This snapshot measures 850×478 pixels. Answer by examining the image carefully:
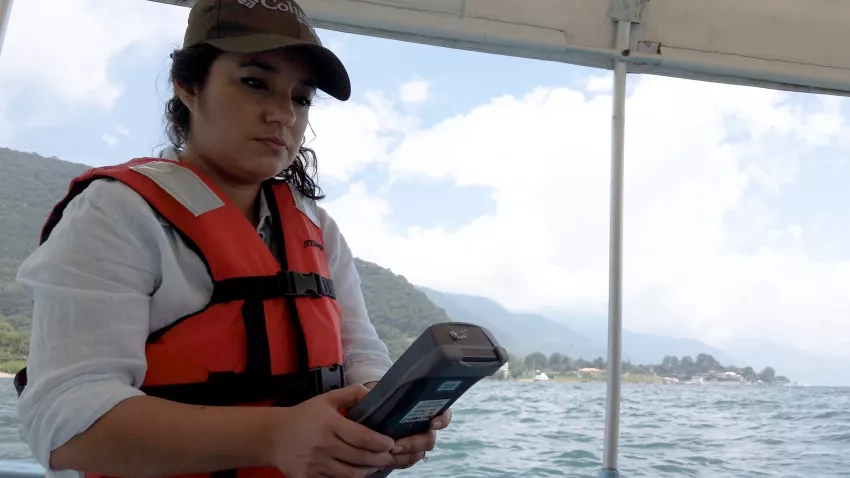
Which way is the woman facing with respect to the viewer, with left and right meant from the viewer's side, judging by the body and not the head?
facing the viewer and to the right of the viewer

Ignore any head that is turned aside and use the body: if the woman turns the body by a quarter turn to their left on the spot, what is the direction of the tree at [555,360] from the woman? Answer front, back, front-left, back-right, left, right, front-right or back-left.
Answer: front

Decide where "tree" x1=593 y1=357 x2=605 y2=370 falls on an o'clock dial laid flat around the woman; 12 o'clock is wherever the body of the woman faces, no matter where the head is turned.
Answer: The tree is roughly at 9 o'clock from the woman.
